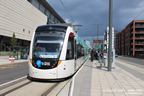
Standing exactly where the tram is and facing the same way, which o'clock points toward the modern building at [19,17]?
The modern building is roughly at 4 o'clock from the tram.

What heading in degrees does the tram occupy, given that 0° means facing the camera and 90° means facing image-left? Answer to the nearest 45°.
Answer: approximately 45°
